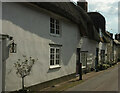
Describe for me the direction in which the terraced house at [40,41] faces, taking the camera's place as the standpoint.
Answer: facing the viewer and to the right of the viewer
